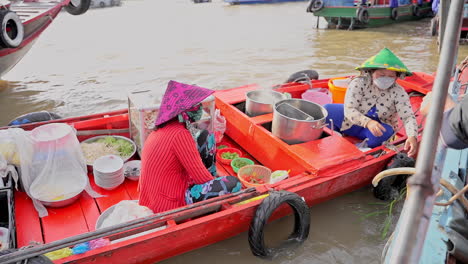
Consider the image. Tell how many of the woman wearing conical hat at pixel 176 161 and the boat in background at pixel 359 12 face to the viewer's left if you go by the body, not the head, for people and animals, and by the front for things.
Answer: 0

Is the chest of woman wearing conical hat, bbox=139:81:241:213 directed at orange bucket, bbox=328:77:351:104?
yes

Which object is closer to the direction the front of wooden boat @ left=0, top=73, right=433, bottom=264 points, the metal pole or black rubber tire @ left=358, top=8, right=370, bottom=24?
the black rubber tire

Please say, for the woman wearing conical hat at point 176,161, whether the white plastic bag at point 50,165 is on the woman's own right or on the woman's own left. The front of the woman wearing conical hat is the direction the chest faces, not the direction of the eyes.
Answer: on the woman's own left

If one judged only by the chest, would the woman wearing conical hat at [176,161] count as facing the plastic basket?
yes

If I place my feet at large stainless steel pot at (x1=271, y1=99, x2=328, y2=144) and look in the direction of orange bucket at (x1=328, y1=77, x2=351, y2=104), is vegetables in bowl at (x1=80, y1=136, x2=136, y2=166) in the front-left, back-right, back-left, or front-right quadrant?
back-left

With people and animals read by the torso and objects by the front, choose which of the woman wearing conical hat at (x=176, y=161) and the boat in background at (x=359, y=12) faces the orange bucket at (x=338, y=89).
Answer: the woman wearing conical hat

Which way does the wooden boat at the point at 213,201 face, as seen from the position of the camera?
facing away from the viewer and to the right of the viewer

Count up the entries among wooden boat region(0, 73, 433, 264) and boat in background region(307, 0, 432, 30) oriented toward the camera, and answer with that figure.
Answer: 0

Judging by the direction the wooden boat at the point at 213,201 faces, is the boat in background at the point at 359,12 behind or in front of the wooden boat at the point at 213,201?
in front

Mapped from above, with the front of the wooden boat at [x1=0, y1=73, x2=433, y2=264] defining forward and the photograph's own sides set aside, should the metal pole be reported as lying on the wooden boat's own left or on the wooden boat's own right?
on the wooden boat's own right

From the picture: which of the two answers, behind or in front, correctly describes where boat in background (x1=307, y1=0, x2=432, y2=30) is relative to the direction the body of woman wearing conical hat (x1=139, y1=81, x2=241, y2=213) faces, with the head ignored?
in front
